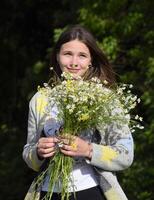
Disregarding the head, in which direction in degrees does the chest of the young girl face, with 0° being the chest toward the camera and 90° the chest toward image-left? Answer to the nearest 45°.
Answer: approximately 0°
